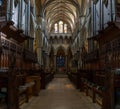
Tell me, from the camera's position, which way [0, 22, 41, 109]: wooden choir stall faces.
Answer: facing to the right of the viewer
